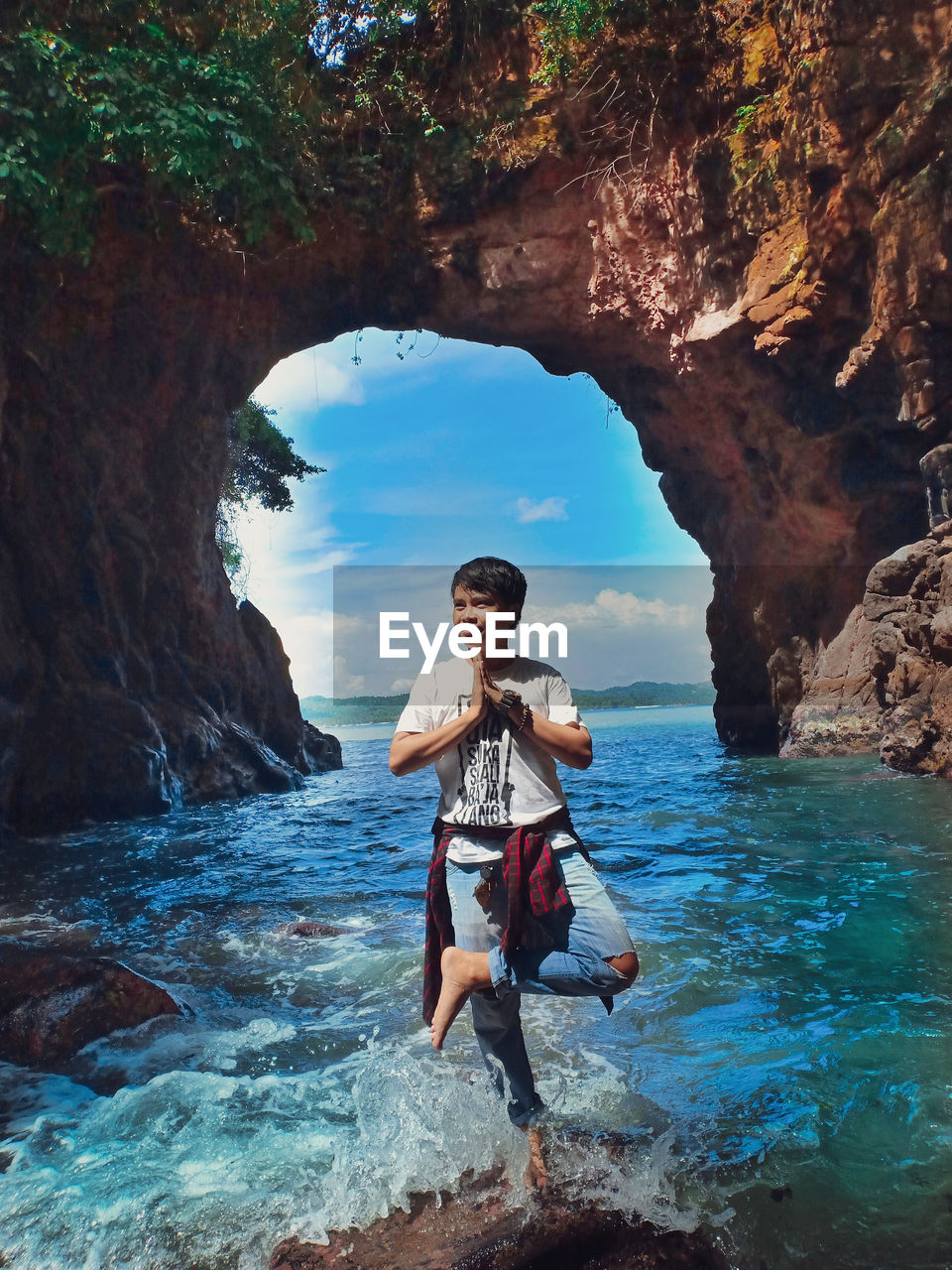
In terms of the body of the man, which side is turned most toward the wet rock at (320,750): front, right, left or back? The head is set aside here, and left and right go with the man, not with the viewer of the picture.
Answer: back

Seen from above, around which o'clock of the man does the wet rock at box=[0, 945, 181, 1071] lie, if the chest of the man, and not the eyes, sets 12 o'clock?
The wet rock is roughly at 4 o'clock from the man.

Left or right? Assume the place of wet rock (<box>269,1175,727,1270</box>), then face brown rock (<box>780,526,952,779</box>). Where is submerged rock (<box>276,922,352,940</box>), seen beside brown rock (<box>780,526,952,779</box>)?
left

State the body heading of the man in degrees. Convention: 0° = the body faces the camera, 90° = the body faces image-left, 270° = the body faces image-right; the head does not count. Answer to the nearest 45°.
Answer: approximately 0°

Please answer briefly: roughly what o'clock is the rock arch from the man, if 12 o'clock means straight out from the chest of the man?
The rock arch is roughly at 6 o'clock from the man.

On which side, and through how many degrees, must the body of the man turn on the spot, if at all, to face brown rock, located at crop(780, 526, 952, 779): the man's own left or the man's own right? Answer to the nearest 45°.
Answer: approximately 135° to the man's own left
